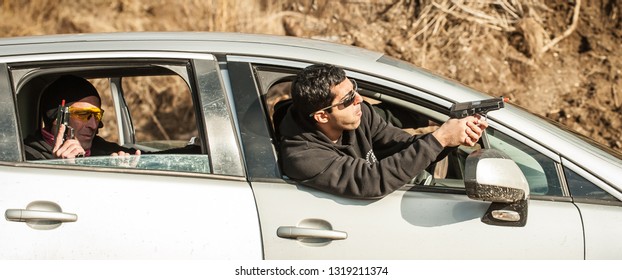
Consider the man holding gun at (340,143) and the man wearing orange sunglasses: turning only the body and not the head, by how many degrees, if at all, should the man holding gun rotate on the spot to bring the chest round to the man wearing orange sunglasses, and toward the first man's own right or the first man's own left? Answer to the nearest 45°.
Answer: approximately 180°

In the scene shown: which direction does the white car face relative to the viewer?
to the viewer's right

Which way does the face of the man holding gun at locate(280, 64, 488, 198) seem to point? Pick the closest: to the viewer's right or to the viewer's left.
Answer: to the viewer's right

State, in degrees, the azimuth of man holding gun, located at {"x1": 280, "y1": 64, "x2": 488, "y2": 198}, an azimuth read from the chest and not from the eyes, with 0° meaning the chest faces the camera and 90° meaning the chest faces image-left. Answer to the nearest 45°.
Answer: approximately 270°

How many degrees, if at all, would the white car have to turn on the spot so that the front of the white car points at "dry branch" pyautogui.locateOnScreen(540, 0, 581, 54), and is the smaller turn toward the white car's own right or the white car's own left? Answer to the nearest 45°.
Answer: approximately 45° to the white car's own left
